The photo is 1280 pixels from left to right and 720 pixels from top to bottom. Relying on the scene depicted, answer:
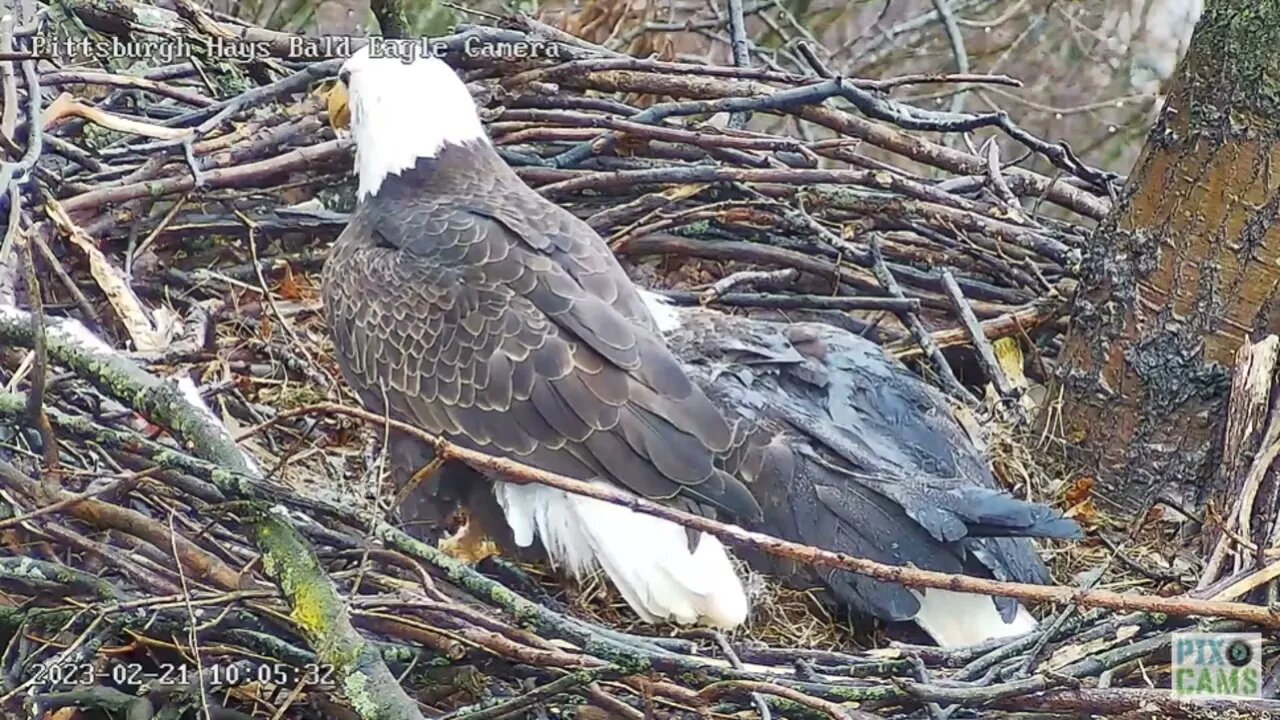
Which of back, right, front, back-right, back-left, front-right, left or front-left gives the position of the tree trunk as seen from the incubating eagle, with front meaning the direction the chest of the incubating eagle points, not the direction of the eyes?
right

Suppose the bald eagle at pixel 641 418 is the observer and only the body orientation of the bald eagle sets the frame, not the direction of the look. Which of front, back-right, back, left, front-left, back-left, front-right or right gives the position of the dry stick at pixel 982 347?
right

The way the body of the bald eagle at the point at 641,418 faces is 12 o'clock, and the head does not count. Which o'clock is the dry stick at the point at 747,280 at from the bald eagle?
The dry stick is roughly at 2 o'clock from the bald eagle.

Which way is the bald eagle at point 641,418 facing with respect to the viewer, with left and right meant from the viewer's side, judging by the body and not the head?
facing away from the viewer and to the left of the viewer

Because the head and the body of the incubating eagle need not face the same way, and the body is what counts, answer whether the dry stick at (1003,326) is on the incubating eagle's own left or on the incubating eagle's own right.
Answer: on the incubating eagle's own right

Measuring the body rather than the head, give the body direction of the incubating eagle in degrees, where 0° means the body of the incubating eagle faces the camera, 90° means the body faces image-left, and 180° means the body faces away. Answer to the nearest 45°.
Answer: approximately 135°

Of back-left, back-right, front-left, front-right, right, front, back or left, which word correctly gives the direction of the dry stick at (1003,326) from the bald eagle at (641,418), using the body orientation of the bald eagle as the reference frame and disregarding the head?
right

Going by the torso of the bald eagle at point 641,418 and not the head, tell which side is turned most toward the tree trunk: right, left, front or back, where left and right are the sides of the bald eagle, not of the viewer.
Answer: right

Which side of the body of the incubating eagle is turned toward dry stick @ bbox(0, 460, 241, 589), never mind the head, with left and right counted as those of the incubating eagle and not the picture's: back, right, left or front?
left

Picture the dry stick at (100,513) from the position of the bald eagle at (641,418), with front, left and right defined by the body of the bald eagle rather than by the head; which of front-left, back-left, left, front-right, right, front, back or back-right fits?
left

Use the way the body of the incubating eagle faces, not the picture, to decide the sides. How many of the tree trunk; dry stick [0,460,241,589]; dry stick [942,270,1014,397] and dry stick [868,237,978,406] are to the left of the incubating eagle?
1

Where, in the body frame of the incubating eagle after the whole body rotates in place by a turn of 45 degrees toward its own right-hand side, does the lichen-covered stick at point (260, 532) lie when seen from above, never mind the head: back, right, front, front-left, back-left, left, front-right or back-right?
back-left
